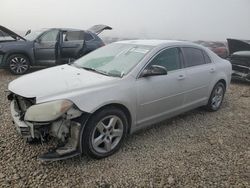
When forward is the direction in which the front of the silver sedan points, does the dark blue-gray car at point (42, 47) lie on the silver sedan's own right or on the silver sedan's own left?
on the silver sedan's own right

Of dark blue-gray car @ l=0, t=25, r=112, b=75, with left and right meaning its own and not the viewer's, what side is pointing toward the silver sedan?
left

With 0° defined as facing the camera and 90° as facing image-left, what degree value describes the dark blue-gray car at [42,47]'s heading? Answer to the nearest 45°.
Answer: approximately 90°

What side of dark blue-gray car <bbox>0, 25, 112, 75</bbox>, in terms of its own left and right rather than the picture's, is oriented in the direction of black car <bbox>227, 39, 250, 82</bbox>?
back

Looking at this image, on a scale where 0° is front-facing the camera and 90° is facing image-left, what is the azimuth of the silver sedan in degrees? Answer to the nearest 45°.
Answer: approximately 45°

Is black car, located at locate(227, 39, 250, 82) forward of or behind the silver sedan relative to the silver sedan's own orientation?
behind
